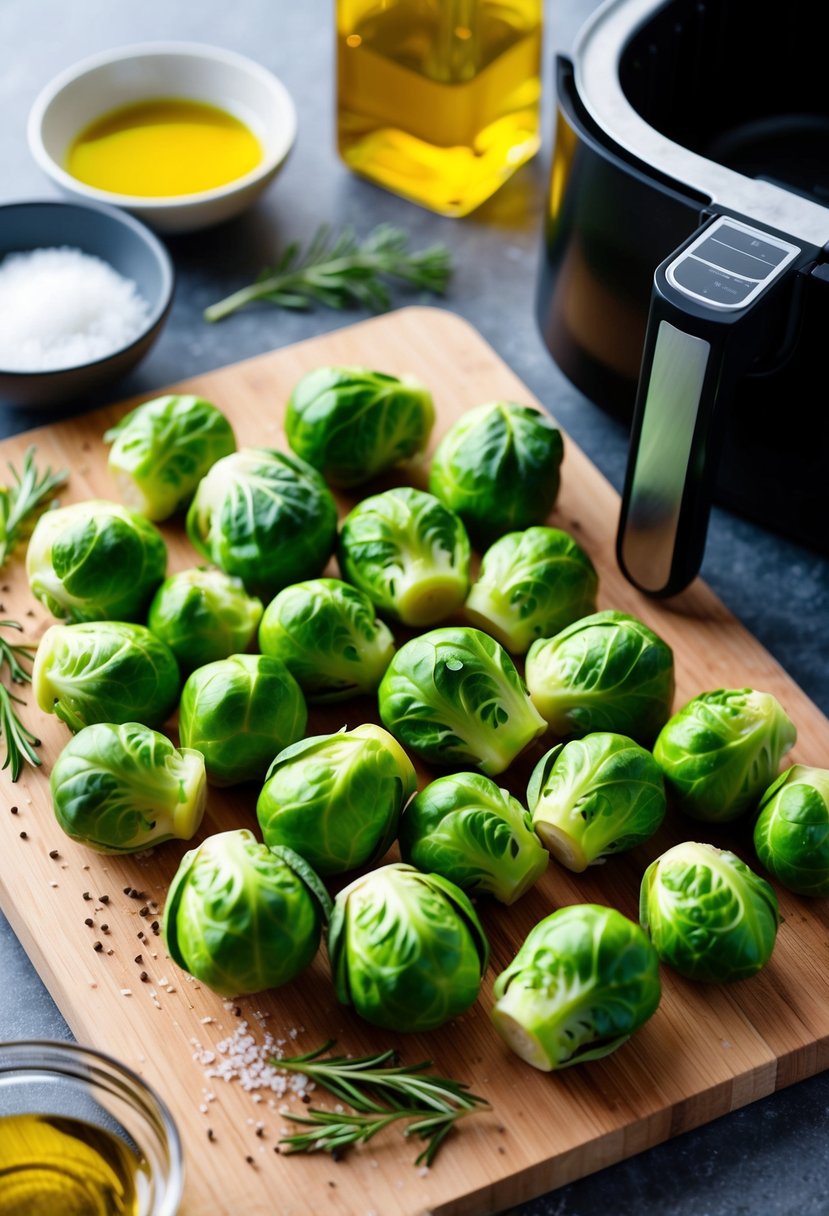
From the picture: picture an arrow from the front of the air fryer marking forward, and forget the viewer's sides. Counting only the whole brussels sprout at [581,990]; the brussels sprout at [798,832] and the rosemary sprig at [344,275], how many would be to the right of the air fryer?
1

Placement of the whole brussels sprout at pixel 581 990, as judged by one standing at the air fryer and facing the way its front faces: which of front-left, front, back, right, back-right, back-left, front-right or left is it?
front-left

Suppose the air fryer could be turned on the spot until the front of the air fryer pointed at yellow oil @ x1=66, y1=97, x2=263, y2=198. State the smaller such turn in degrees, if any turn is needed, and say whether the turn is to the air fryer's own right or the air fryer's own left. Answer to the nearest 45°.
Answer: approximately 90° to the air fryer's own right

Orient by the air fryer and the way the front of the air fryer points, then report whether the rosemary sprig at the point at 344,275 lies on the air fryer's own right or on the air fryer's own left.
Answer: on the air fryer's own right

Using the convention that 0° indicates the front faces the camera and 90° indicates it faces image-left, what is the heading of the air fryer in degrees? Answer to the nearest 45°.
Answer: approximately 45°

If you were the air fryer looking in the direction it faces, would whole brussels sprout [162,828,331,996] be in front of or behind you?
in front

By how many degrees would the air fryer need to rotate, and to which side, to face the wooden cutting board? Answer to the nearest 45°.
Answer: approximately 45° to its left

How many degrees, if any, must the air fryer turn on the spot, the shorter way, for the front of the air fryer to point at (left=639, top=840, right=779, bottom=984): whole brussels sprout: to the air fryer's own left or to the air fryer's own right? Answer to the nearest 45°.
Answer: approximately 45° to the air fryer's own left

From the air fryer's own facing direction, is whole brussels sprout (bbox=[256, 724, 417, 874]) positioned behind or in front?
in front
